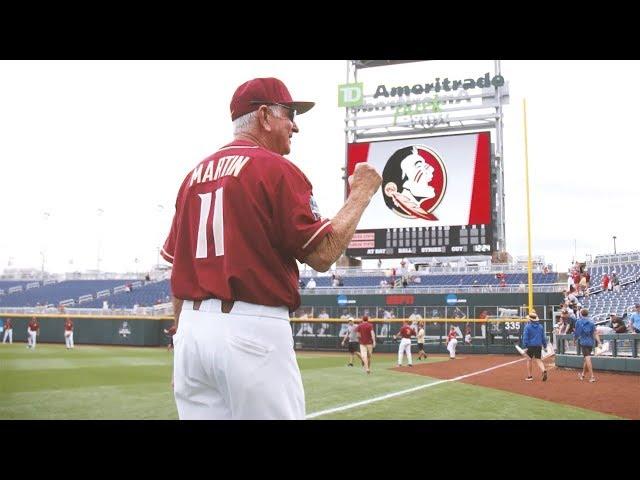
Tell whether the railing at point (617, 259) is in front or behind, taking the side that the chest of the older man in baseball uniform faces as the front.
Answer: in front

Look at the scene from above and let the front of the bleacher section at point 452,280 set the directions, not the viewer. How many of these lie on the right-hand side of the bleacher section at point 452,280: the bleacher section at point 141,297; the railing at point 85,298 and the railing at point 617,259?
2

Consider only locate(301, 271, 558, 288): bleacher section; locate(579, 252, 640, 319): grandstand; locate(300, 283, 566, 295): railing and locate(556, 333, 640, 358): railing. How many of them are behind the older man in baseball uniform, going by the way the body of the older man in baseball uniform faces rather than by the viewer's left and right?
0

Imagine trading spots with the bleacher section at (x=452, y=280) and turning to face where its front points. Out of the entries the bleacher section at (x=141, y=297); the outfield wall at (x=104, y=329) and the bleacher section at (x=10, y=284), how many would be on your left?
0

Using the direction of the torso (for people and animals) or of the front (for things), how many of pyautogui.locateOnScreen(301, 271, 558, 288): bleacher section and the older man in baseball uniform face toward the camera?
1

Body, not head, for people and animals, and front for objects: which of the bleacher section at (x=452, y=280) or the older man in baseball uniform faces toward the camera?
the bleacher section

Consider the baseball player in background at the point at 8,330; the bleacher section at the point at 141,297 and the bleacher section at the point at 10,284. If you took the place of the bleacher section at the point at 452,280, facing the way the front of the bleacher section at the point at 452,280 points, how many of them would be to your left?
0

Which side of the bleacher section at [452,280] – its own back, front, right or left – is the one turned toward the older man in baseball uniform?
front

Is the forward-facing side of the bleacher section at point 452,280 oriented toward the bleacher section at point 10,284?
no

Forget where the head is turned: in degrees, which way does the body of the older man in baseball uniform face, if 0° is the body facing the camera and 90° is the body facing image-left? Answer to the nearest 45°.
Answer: approximately 225°

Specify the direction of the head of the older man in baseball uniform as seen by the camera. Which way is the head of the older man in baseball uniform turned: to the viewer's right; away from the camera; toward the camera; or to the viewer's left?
to the viewer's right

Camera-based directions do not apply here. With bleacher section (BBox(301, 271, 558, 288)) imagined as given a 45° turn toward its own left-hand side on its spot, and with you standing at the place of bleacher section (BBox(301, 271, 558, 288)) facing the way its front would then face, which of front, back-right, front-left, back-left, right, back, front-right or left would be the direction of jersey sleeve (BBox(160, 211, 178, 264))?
front-right

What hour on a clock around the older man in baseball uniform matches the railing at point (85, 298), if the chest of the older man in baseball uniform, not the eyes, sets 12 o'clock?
The railing is roughly at 10 o'clock from the older man in baseball uniform.

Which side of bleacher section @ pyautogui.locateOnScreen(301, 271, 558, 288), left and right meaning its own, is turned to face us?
front

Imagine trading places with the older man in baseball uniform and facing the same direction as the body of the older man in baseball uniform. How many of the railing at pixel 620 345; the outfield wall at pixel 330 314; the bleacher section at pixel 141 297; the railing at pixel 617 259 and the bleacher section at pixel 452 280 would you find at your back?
0

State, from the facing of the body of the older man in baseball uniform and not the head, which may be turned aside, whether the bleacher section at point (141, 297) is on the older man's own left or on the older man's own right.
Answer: on the older man's own left

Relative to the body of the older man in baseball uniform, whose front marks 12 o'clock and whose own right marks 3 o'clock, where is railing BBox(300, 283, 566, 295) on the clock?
The railing is roughly at 11 o'clock from the older man in baseball uniform.

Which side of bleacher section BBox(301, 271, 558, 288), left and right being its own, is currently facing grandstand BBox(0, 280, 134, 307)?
right

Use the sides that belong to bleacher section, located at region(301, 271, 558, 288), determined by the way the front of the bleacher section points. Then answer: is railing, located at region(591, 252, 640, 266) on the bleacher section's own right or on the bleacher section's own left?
on the bleacher section's own left

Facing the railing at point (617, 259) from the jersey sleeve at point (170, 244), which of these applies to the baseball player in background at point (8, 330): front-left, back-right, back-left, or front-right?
front-left

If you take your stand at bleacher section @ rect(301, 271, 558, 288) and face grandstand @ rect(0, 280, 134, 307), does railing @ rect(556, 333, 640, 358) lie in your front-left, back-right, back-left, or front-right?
back-left

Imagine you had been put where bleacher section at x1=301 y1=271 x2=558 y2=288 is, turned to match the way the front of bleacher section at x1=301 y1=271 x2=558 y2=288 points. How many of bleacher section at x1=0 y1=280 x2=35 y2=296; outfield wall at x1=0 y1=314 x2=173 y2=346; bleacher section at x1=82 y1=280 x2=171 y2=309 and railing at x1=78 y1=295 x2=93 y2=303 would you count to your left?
0
